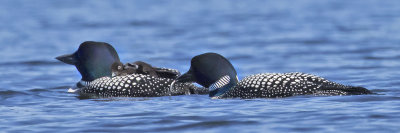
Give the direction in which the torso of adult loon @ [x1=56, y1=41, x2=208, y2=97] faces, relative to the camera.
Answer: to the viewer's left

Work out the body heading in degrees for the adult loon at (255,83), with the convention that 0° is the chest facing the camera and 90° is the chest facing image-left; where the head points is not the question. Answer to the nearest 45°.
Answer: approximately 90°

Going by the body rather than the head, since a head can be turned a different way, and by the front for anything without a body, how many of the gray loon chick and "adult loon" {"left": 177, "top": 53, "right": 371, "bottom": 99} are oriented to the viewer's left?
2

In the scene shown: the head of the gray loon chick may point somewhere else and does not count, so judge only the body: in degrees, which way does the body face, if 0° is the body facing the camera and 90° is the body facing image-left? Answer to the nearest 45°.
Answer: approximately 90°

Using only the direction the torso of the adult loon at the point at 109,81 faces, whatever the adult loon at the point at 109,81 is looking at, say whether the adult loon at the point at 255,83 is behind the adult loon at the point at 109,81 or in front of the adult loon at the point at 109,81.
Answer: behind
